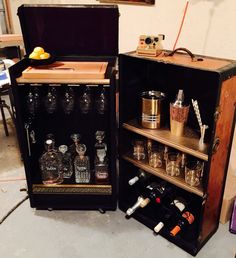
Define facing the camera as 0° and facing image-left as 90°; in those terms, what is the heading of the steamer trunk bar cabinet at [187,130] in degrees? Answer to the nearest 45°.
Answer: approximately 45°

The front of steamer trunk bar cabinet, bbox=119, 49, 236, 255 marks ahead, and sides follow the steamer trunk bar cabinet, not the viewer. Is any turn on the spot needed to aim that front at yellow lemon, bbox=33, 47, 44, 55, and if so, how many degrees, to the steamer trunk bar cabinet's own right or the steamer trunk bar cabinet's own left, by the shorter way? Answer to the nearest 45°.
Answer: approximately 45° to the steamer trunk bar cabinet's own right

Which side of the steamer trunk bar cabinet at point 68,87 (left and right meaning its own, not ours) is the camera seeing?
front

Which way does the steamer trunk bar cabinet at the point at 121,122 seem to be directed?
toward the camera

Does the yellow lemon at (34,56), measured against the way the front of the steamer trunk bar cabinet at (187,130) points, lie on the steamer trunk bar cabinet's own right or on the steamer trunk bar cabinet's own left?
on the steamer trunk bar cabinet's own right

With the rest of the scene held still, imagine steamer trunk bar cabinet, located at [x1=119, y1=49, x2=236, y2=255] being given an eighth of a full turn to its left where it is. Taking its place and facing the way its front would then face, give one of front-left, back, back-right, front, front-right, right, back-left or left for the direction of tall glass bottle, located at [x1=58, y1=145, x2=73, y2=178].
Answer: right

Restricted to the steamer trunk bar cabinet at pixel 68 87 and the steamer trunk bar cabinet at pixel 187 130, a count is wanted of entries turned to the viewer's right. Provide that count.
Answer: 0
